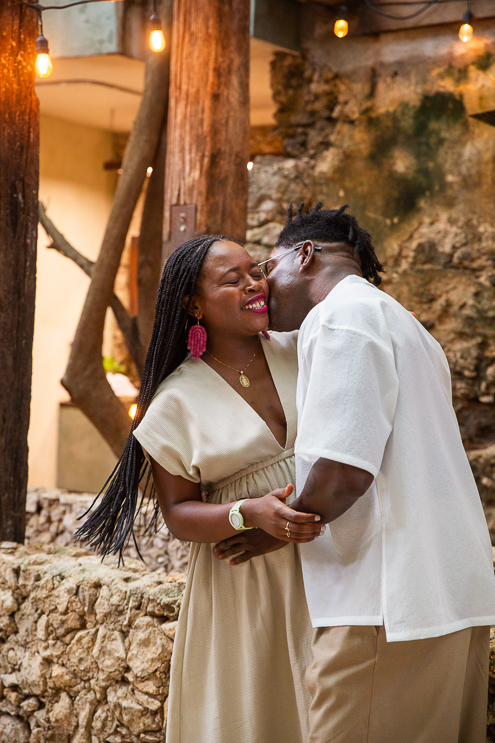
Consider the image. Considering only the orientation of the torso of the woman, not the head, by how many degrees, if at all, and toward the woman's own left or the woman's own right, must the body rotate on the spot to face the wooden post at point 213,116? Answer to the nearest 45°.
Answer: approximately 135° to the woman's own left

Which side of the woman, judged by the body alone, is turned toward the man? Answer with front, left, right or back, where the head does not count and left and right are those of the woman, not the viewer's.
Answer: front

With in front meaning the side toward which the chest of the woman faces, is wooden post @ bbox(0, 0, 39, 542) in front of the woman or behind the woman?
behind

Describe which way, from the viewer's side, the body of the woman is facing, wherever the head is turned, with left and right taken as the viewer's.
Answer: facing the viewer and to the right of the viewer

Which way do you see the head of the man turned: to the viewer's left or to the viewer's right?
to the viewer's left

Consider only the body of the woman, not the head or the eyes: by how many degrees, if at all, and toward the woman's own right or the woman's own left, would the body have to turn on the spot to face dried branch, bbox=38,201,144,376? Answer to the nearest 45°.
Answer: approximately 135° to the woman's own left

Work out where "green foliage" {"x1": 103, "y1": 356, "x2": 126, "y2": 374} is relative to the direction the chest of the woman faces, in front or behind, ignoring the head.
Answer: behind

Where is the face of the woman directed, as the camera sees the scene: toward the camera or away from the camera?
toward the camera
